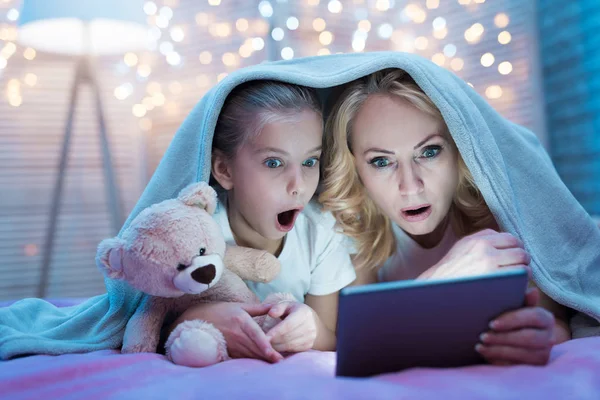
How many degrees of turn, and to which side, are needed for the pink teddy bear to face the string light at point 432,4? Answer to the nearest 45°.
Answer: approximately 90° to its left

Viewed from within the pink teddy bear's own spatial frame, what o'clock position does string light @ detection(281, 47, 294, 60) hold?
The string light is roughly at 8 o'clock from the pink teddy bear.

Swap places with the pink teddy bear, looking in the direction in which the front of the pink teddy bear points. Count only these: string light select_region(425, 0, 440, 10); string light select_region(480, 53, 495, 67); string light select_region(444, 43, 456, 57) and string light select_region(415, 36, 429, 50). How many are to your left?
4

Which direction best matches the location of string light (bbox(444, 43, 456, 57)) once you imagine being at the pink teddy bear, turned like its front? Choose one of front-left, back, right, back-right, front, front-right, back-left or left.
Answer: left

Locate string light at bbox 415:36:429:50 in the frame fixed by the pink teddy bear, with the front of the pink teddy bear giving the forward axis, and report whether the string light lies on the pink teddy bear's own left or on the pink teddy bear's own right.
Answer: on the pink teddy bear's own left

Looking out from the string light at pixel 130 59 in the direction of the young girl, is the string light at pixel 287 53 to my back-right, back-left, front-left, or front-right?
front-left

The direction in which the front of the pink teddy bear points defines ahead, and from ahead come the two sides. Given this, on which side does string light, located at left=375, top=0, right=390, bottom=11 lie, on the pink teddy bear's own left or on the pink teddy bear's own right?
on the pink teddy bear's own left

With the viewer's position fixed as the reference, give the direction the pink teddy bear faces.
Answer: facing the viewer and to the right of the viewer

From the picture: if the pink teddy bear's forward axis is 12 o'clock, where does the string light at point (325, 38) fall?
The string light is roughly at 8 o'clock from the pink teddy bear.

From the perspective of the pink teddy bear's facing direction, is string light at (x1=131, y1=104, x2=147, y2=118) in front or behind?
behind

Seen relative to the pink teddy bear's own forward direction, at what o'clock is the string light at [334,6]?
The string light is roughly at 8 o'clock from the pink teddy bear.

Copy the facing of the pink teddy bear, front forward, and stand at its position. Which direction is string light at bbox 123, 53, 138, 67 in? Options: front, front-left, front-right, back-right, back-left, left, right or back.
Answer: back-left

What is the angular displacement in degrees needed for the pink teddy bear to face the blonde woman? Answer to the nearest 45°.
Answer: approximately 90° to its left

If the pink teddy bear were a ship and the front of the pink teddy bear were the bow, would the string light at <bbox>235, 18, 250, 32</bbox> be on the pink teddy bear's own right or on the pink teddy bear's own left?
on the pink teddy bear's own left

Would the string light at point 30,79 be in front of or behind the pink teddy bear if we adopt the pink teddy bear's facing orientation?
behind
